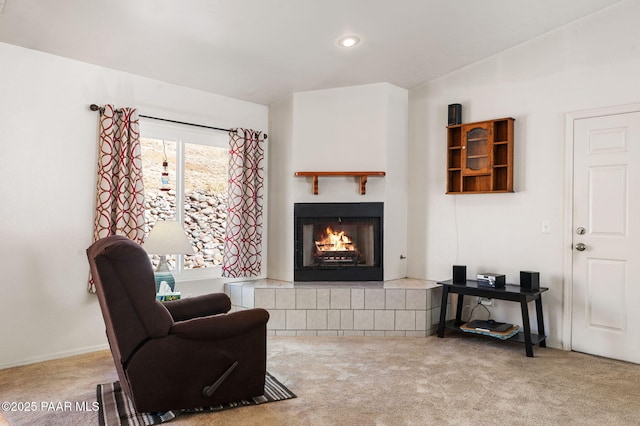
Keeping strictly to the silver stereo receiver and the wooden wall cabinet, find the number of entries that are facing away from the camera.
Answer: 0

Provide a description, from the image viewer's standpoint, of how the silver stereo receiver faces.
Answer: facing the viewer and to the left of the viewer

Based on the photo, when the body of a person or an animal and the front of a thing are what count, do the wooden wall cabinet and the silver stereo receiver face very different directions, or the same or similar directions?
same or similar directions

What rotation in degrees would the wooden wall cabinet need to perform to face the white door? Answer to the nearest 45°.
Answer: approximately 135° to its left

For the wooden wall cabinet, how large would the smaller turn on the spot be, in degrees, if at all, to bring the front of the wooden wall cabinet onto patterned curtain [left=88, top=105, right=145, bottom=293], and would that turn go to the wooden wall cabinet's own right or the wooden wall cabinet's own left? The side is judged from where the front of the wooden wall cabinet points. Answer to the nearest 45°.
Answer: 0° — it already faces it

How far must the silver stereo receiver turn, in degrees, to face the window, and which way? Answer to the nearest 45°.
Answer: approximately 45° to its right

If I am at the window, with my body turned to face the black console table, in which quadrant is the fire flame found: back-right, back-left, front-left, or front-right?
front-left

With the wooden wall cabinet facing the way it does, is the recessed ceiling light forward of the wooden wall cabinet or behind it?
forward
